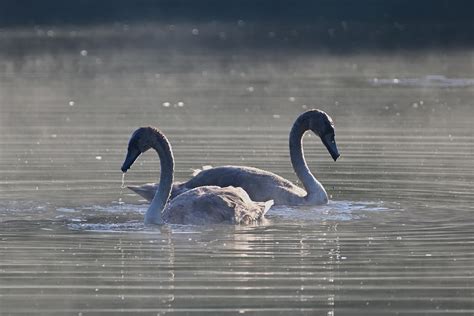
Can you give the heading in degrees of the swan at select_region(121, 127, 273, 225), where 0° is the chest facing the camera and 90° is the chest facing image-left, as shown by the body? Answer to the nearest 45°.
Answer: approximately 90°

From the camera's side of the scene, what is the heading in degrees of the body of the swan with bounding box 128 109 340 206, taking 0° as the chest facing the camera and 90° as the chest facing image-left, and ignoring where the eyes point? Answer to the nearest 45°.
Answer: approximately 270°

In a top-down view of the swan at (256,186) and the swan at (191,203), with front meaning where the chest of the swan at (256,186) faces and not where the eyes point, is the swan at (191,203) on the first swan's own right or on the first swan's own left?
on the first swan's own right

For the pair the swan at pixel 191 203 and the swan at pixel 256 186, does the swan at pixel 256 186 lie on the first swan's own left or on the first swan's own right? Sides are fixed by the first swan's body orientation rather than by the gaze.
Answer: on the first swan's own right

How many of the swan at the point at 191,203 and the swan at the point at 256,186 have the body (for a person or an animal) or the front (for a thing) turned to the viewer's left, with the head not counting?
1

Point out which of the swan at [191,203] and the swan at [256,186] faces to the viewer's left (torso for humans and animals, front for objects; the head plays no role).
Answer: the swan at [191,203]

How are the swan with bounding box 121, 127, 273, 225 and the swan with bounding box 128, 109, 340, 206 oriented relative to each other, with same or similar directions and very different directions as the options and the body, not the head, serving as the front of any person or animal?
very different directions
